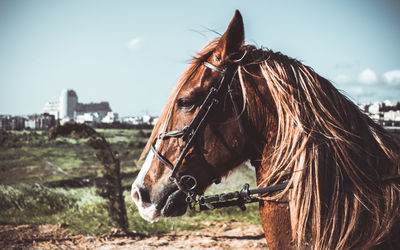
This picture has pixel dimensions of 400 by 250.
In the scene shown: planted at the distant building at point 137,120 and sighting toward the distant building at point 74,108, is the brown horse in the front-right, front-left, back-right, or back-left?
back-left

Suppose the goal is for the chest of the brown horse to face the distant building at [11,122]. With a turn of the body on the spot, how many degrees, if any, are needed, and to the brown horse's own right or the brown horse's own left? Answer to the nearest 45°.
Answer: approximately 45° to the brown horse's own right

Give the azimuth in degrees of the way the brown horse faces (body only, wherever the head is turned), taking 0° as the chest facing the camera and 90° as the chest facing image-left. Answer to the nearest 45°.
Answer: approximately 90°

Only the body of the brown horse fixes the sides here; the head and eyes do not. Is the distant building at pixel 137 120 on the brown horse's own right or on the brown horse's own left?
on the brown horse's own right

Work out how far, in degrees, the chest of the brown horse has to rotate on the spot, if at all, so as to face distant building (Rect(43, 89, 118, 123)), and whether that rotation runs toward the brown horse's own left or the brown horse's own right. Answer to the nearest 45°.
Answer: approximately 45° to the brown horse's own right
